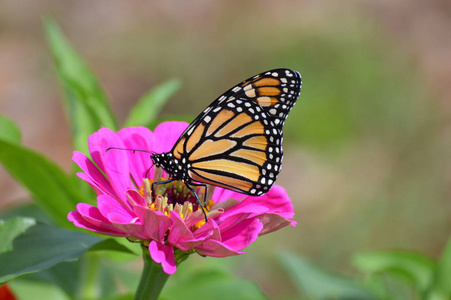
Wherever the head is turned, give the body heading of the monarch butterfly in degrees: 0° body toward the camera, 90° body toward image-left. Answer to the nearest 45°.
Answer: approximately 90°
